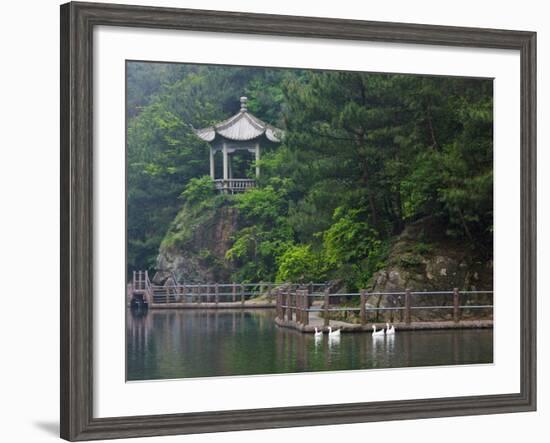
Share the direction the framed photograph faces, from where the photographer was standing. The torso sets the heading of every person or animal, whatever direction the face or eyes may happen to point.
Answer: facing the viewer and to the right of the viewer
